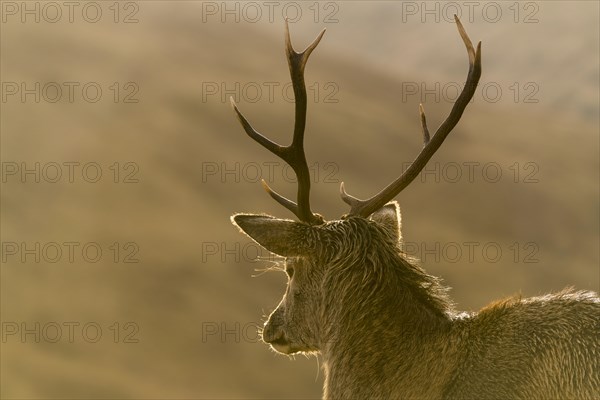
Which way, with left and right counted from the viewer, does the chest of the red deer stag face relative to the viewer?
facing away from the viewer and to the left of the viewer
